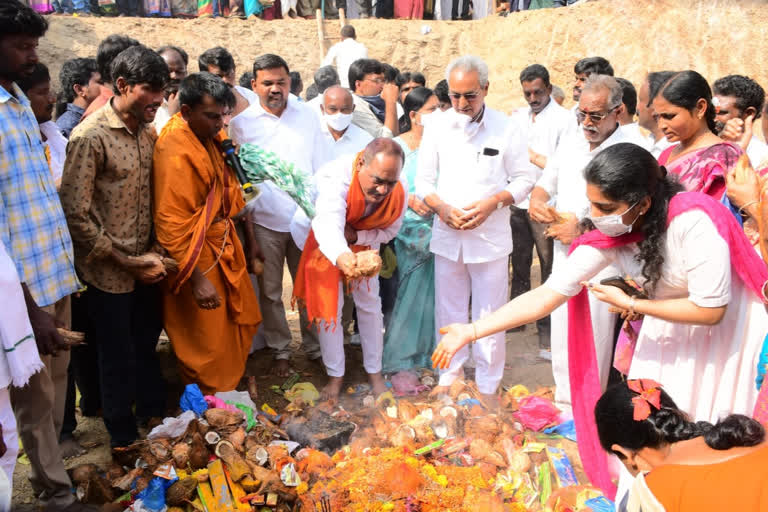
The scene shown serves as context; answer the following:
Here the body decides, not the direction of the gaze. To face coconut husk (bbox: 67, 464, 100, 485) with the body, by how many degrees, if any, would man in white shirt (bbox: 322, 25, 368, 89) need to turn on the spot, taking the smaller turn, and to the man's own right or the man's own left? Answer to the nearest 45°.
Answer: approximately 180°

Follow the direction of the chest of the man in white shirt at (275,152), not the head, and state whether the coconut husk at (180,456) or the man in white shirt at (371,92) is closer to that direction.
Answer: the coconut husk

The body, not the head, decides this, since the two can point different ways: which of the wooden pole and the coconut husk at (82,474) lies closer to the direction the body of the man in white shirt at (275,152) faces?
the coconut husk

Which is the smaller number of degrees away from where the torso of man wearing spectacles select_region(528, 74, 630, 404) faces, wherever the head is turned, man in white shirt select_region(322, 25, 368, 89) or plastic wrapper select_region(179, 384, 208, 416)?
the plastic wrapper

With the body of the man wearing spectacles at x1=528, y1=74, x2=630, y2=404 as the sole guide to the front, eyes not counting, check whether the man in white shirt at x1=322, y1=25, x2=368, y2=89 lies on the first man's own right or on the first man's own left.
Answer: on the first man's own right

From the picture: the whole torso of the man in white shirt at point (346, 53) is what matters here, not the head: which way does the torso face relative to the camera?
away from the camera

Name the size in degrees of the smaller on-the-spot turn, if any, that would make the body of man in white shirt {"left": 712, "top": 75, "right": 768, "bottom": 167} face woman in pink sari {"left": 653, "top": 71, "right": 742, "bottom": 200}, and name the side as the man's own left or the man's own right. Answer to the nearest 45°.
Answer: approximately 45° to the man's own left

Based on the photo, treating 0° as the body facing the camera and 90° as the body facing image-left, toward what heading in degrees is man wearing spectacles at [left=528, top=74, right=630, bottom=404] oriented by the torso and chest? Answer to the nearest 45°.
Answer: approximately 45°

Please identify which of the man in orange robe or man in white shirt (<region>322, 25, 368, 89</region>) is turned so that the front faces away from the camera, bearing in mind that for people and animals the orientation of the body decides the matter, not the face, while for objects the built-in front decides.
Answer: the man in white shirt

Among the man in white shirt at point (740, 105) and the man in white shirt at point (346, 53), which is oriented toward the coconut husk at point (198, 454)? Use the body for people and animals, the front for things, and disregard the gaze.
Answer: the man in white shirt at point (740, 105)
